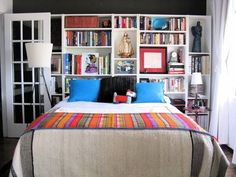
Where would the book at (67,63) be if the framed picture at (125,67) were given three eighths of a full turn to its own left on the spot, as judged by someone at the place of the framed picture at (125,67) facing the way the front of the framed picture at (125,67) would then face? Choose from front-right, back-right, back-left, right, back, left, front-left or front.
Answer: back-left

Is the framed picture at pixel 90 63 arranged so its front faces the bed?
yes

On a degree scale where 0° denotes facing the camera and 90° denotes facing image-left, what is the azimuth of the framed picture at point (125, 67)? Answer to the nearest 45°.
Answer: approximately 0°

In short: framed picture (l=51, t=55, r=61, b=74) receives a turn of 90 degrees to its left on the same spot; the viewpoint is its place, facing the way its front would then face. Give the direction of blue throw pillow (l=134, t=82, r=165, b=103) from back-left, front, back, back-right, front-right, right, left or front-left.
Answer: front-right

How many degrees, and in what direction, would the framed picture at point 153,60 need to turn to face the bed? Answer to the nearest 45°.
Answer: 0° — it already faces it

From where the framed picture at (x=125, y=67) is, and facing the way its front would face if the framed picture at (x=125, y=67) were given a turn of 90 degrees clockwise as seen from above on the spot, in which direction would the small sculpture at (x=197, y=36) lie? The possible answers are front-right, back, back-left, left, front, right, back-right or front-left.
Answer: back

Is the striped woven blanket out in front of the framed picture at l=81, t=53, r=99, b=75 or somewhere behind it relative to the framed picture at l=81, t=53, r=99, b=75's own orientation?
in front

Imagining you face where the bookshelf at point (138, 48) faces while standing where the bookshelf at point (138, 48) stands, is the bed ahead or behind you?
ahead

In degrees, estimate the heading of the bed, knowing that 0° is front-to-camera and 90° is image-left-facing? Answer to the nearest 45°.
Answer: approximately 0°
